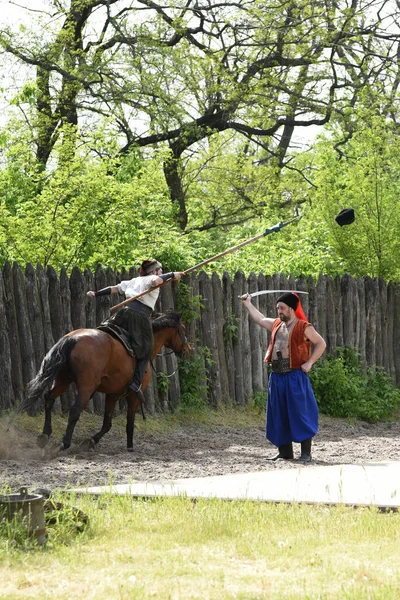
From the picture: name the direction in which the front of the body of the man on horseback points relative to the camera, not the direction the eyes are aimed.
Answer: to the viewer's right

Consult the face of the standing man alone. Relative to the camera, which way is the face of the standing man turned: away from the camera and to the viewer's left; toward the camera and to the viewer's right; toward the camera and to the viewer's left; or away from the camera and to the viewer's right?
toward the camera and to the viewer's left

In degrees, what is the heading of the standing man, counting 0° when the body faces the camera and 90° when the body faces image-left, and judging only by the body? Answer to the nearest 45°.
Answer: approximately 45°

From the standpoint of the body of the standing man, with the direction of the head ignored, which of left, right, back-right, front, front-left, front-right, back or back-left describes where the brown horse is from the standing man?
front-right

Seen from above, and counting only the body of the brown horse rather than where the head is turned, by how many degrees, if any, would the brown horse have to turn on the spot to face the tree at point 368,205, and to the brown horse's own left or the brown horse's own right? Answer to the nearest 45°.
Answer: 0° — it already faces it

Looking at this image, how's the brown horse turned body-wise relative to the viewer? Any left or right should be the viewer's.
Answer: facing away from the viewer and to the right of the viewer

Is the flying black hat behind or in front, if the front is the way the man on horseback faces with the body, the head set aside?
in front

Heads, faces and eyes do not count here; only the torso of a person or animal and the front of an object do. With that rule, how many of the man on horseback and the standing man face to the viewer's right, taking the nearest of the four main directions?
1

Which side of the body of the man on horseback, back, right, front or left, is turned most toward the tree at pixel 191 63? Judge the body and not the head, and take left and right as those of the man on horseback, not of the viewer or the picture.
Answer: left

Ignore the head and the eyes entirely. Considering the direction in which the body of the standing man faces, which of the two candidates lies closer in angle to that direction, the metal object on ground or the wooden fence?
the metal object on ground

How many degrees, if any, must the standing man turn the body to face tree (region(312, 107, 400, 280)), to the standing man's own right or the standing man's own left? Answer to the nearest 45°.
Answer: approximately 135° to the standing man's own right

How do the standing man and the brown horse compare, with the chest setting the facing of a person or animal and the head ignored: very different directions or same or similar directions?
very different directions
